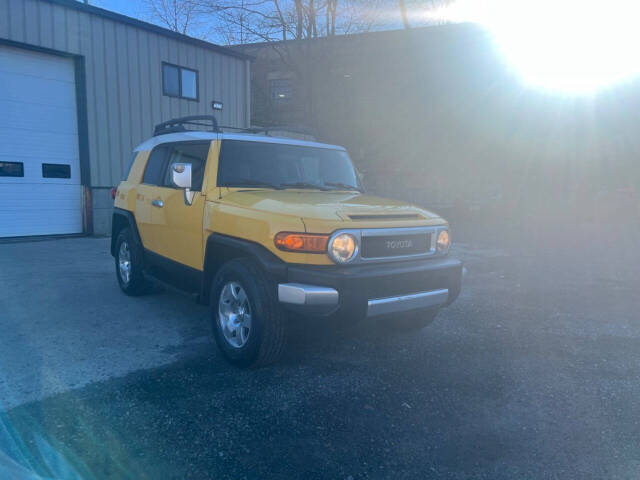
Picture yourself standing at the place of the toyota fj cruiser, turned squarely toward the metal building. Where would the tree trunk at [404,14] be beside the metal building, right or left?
right

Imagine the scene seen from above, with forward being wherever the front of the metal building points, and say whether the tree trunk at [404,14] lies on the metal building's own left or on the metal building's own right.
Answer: on the metal building's own left

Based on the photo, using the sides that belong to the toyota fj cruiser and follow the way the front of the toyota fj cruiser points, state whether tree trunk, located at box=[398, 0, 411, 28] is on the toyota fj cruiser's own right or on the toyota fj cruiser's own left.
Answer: on the toyota fj cruiser's own left

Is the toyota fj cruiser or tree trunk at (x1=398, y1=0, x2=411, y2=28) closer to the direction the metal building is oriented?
the toyota fj cruiser

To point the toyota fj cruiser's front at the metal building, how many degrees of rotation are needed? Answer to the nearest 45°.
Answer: approximately 180°

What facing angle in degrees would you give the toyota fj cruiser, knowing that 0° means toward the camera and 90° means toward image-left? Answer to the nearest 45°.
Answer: approximately 315°
